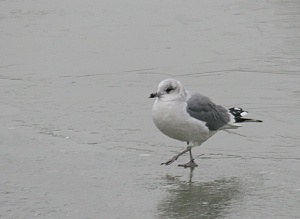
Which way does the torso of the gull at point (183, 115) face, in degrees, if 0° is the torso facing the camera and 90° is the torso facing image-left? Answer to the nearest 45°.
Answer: approximately 90°
